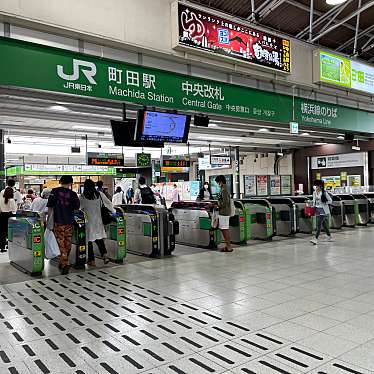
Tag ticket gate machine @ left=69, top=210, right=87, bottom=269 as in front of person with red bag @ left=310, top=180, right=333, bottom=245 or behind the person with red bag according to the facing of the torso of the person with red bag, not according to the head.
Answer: in front

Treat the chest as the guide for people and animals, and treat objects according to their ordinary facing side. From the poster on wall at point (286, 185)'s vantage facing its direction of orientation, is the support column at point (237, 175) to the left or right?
on its right

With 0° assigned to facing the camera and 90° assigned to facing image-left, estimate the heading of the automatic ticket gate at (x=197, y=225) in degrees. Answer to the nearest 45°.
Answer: approximately 315°

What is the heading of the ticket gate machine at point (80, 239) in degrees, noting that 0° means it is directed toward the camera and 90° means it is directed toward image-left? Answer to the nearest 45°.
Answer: approximately 315°

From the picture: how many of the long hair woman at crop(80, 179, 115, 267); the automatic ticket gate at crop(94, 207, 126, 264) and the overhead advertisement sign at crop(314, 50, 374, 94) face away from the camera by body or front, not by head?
1

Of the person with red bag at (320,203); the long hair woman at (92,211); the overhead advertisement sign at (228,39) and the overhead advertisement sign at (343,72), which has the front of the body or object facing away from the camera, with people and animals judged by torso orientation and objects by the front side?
the long hair woman

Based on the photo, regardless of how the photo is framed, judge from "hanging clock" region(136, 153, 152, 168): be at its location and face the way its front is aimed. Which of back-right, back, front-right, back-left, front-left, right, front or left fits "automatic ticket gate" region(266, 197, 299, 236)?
front-left

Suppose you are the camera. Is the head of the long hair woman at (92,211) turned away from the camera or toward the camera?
away from the camera

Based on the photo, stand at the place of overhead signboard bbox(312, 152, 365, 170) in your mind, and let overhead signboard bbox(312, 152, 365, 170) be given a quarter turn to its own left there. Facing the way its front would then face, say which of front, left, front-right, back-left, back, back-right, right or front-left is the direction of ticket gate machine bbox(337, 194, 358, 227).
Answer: front-right

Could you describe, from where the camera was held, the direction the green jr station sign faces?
facing the viewer and to the right of the viewer

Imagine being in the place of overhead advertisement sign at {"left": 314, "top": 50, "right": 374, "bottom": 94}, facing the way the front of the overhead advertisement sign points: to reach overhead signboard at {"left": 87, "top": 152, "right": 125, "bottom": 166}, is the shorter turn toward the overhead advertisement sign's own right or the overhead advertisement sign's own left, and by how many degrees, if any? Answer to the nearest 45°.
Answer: approximately 135° to the overhead advertisement sign's own right

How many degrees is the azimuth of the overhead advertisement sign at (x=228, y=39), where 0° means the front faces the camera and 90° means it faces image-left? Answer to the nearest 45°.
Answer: approximately 315°

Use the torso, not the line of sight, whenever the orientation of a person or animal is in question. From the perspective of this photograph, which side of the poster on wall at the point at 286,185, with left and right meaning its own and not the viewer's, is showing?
front

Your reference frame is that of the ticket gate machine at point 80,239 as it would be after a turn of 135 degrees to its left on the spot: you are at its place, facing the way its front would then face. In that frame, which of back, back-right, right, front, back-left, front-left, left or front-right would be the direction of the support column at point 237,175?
front-right

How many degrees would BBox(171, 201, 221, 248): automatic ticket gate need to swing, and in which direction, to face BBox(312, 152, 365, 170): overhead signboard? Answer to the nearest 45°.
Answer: approximately 90° to its left
